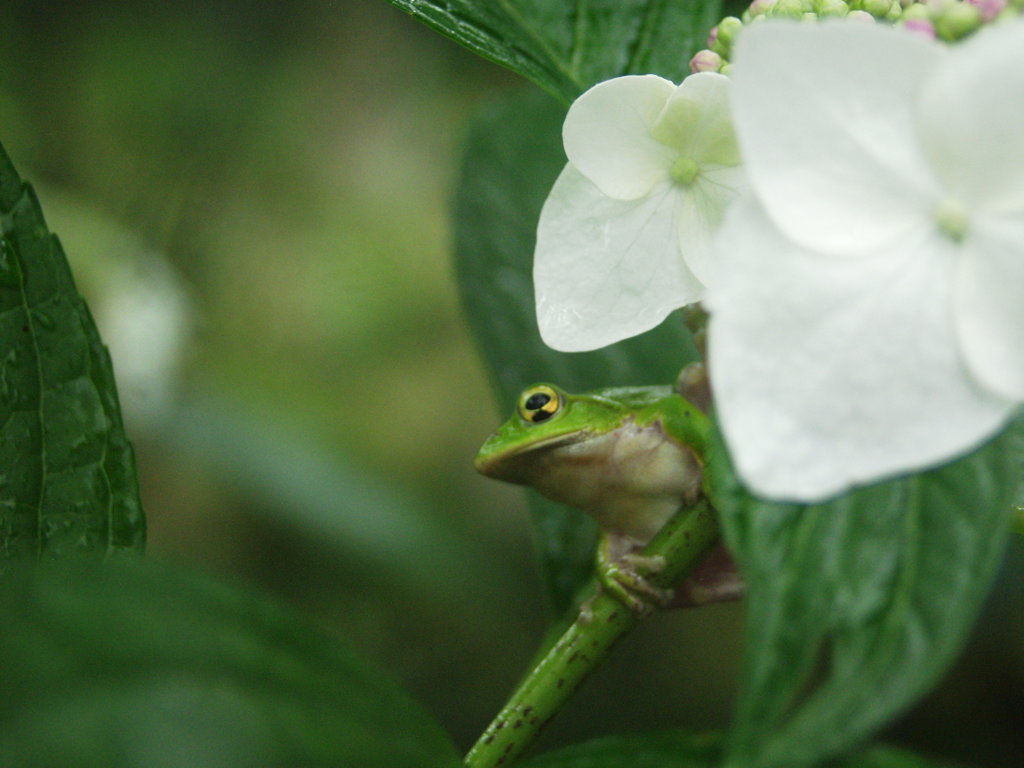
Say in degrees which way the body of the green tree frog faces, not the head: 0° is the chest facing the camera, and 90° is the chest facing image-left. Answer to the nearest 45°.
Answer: approximately 90°
